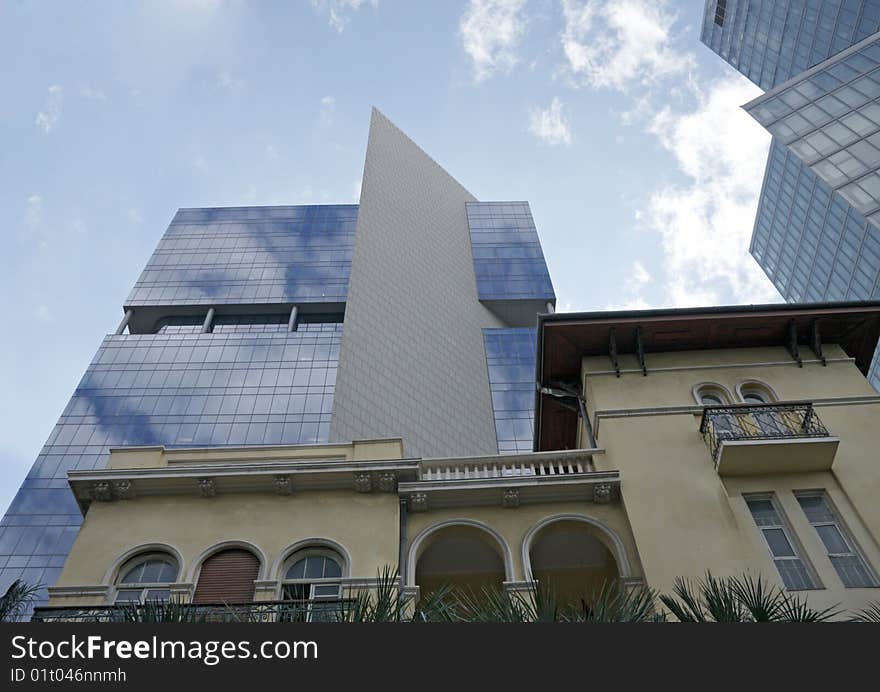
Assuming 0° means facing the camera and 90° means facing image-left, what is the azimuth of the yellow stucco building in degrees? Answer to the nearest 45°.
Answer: approximately 0°
